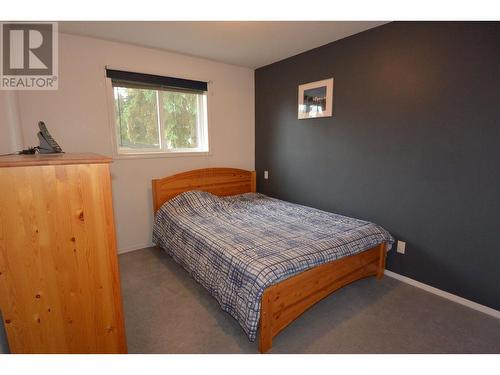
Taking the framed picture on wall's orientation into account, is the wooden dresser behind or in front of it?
in front

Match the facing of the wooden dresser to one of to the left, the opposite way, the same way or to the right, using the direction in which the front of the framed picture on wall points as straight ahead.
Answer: the opposite way

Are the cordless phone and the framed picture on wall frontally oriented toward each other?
yes

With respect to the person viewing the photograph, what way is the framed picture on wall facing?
facing the viewer and to the left of the viewer

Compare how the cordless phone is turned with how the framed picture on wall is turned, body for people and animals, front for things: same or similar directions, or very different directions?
very different directions

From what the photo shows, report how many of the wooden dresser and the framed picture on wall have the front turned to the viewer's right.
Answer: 1

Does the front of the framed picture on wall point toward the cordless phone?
yes

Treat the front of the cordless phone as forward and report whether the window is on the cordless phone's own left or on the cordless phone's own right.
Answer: on the cordless phone's own left

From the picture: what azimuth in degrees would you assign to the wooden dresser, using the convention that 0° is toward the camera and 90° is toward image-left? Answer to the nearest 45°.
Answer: approximately 270°

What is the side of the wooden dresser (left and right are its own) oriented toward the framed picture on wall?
front

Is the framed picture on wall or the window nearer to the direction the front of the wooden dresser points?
the framed picture on wall

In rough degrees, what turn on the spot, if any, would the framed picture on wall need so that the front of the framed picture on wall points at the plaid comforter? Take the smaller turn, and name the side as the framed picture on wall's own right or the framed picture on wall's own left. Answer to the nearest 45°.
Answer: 0° — it already faces it
